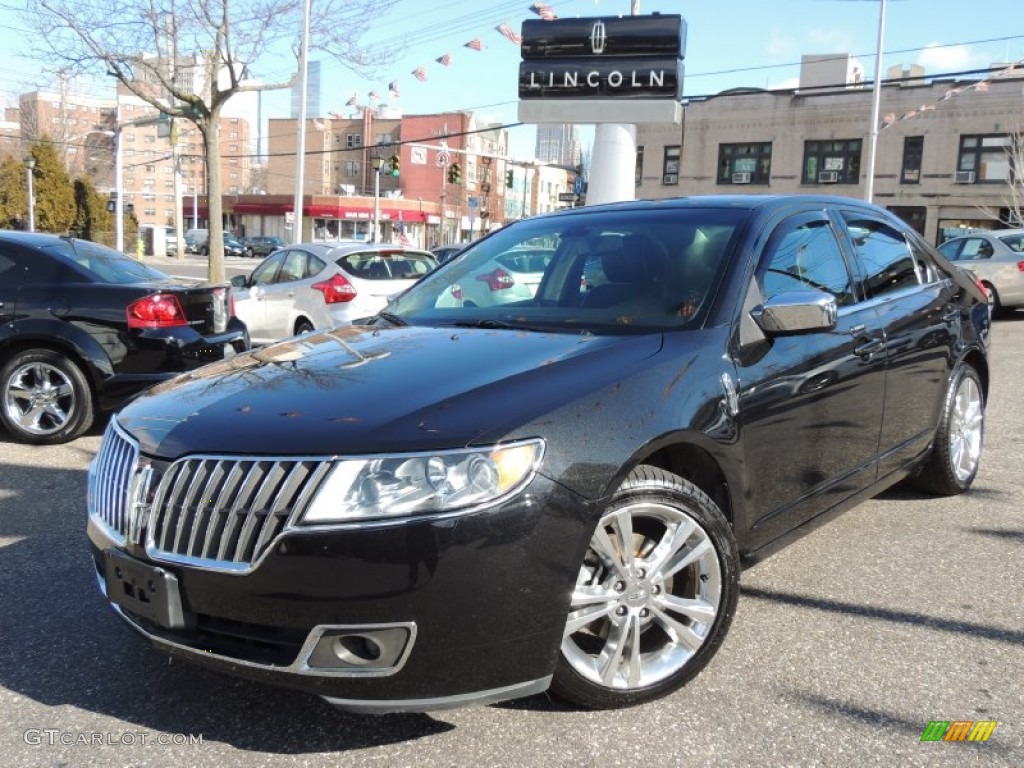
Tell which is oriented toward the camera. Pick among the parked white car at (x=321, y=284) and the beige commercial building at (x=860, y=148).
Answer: the beige commercial building

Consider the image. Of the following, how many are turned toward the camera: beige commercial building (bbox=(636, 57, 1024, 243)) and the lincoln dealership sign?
2

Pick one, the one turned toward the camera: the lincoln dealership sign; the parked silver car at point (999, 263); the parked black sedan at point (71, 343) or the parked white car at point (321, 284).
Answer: the lincoln dealership sign

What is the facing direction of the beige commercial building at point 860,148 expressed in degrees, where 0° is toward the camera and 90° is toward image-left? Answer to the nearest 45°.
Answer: approximately 0°

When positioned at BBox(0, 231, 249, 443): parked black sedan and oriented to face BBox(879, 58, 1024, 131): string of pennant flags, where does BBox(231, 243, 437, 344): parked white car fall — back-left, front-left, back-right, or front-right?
front-left

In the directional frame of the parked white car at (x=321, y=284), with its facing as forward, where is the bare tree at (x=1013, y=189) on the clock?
The bare tree is roughly at 3 o'clock from the parked white car.

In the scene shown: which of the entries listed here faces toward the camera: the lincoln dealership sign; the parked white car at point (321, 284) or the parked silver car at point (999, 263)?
the lincoln dealership sign

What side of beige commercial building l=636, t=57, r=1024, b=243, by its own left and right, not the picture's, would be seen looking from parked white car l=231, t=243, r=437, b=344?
front

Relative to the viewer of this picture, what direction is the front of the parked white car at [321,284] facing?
facing away from the viewer and to the left of the viewer

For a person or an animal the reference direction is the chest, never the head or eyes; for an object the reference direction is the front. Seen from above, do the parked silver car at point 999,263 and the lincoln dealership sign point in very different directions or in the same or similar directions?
very different directions

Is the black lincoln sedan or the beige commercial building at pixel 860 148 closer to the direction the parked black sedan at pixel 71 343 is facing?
the beige commercial building

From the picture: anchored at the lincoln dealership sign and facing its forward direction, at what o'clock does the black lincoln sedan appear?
The black lincoln sedan is roughly at 12 o'clock from the lincoln dealership sign.

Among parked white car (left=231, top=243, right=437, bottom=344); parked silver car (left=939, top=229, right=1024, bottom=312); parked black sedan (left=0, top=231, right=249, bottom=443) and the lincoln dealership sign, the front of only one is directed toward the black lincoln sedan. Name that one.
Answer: the lincoln dealership sign

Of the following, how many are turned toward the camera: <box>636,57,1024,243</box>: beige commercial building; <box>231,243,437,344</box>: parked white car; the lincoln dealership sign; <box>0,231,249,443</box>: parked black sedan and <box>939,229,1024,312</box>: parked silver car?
2

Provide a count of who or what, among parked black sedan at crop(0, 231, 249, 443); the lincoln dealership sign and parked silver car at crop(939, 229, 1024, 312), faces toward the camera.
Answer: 1
